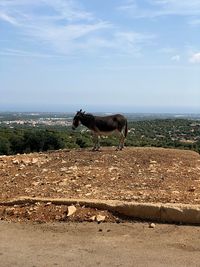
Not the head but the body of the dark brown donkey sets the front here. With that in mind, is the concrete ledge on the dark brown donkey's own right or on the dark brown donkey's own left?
on the dark brown donkey's own left

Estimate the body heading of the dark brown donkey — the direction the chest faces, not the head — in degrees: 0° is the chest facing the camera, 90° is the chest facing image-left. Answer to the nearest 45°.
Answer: approximately 90°
